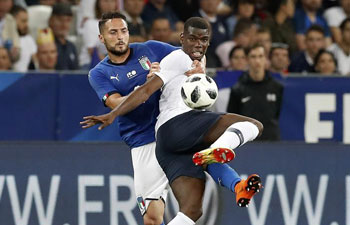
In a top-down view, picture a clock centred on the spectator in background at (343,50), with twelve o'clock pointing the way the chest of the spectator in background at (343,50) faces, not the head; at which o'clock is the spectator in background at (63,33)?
the spectator in background at (63,33) is roughly at 2 o'clock from the spectator in background at (343,50).

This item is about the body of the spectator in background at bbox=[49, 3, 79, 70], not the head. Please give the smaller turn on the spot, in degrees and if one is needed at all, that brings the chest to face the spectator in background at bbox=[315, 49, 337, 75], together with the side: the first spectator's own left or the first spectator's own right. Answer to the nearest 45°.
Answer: approximately 90° to the first spectator's own left

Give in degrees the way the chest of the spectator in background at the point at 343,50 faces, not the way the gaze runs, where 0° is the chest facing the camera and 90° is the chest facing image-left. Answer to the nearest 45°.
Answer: approximately 0°

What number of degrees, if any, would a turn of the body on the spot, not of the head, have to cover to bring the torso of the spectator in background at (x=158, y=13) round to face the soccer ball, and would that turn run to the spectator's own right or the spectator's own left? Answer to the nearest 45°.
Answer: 0° — they already face it

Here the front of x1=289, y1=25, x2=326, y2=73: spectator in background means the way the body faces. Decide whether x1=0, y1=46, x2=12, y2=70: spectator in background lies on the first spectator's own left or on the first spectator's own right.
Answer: on the first spectator's own right

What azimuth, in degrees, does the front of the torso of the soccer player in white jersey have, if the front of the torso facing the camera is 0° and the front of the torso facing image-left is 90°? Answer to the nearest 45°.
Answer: approximately 315°
